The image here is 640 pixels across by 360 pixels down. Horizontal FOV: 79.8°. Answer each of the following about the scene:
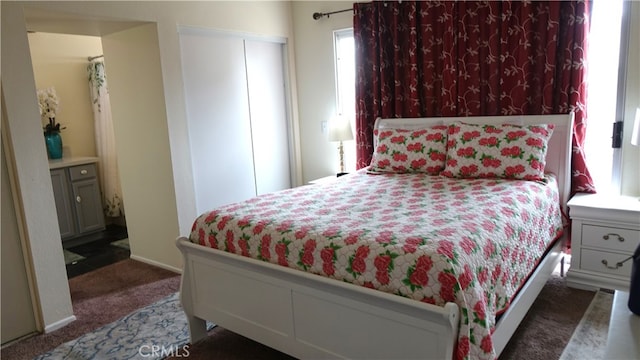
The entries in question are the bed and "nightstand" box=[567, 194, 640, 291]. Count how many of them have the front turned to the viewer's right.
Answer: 0

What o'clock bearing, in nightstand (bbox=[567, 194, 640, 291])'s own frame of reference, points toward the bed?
The bed is roughly at 1 o'clock from the nightstand.

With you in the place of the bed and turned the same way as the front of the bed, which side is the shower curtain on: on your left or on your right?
on your right

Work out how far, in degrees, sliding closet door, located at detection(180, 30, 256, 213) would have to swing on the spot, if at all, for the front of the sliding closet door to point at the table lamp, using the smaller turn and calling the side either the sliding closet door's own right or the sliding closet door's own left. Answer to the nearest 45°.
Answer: approximately 45° to the sliding closet door's own left

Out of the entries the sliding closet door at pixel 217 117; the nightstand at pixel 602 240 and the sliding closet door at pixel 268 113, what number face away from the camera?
0

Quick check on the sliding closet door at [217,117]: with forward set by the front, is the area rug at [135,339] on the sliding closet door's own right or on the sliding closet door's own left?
on the sliding closet door's own right

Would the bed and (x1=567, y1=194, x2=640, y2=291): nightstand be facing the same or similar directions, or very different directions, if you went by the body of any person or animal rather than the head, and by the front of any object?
same or similar directions

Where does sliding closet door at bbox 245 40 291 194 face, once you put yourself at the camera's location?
facing the viewer and to the right of the viewer

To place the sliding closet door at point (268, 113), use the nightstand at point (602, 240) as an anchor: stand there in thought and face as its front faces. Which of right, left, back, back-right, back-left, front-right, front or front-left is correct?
right

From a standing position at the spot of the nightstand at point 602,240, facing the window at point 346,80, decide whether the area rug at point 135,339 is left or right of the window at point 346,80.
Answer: left

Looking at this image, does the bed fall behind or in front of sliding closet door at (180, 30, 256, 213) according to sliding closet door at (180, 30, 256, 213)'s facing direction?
in front

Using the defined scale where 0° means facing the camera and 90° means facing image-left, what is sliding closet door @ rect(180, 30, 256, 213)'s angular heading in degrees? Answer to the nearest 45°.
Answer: approximately 315°

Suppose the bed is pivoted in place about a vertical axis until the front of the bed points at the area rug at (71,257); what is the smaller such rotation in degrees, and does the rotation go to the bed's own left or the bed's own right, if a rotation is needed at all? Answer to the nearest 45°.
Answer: approximately 90° to the bed's own right

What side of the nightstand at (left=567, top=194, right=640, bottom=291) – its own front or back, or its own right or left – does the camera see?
front

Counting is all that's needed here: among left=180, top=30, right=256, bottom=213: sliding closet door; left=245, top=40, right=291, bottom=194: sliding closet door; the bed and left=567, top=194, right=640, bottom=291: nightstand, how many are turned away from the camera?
0

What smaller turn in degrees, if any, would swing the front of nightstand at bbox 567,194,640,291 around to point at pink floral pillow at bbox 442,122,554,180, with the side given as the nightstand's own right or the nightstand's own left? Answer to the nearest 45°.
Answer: approximately 90° to the nightstand's own right

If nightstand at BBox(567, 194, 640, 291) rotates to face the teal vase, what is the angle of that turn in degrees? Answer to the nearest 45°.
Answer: approximately 90° to its right

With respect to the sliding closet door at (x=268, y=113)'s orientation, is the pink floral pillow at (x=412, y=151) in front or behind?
in front
